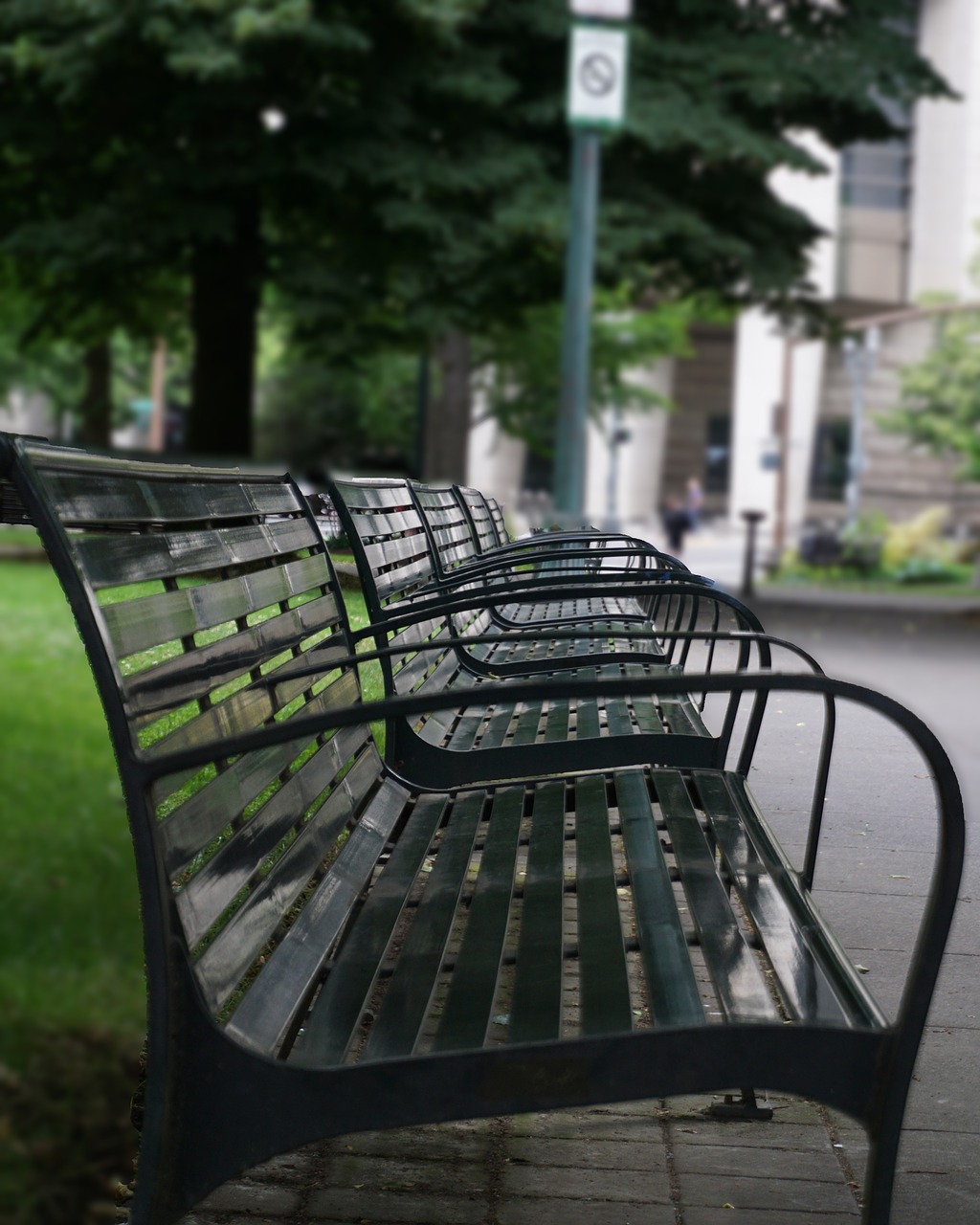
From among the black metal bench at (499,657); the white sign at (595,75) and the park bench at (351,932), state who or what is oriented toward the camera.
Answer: the white sign

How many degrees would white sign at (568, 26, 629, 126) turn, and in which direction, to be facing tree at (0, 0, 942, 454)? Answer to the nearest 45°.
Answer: approximately 180°

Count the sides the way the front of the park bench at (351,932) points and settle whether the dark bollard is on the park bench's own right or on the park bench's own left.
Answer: on the park bench's own left

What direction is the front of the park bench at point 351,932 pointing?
to the viewer's right

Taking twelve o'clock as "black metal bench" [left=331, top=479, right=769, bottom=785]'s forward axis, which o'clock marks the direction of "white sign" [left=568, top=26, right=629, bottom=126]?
The white sign is roughly at 9 o'clock from the black metal bench.

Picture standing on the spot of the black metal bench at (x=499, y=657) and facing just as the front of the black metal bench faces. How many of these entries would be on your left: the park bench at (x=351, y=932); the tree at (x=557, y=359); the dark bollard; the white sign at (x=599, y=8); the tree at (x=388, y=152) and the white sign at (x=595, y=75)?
5

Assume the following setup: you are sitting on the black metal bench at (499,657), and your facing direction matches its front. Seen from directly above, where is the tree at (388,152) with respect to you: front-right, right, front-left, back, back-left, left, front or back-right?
left

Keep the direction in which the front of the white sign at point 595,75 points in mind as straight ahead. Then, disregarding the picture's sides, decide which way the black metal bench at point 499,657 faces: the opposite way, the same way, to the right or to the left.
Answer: to the left

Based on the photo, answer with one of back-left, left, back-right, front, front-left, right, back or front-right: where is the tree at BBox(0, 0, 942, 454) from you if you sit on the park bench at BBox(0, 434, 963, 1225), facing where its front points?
left

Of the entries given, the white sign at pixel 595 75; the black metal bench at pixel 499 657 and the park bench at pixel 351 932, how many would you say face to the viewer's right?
2

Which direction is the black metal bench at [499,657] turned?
to the viewer's right

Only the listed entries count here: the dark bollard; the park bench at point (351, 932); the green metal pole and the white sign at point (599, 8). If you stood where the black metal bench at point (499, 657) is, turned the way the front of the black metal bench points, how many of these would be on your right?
1

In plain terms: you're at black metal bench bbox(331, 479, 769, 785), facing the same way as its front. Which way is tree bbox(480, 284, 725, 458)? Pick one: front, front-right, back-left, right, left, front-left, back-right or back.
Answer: left

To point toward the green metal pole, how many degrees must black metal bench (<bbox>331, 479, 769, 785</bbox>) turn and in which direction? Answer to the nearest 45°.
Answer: approximately 90° to its left

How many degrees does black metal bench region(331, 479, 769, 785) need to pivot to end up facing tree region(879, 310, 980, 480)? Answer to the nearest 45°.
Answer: approximately 90° to its left

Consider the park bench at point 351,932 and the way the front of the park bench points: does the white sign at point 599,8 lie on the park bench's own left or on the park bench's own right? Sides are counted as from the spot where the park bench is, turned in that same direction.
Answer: on the park bench's own left

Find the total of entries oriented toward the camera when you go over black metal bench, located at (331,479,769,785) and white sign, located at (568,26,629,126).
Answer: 1

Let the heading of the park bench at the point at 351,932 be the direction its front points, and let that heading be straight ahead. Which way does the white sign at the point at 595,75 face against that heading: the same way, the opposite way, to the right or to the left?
to the right
